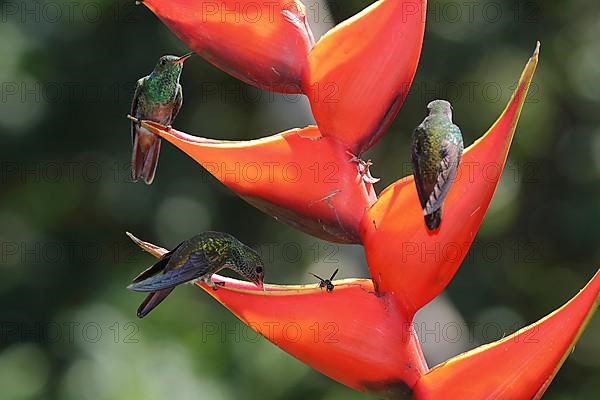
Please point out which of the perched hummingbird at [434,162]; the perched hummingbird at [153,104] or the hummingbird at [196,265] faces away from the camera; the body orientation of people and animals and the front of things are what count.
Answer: the perched hummingbird at [434,162]

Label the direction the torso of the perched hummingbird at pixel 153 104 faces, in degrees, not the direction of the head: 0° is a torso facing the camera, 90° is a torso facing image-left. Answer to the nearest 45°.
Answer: approximately 315°

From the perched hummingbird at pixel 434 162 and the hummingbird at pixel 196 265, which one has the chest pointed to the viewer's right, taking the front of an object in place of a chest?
the hummingbird

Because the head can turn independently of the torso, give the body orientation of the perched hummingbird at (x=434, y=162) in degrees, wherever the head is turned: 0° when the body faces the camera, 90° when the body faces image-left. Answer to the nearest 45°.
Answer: approximately 180°

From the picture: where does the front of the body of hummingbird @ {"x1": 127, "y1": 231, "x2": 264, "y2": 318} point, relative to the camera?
to the viewer's right

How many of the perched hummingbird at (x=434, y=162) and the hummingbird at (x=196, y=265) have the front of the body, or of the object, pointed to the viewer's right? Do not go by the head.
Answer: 1

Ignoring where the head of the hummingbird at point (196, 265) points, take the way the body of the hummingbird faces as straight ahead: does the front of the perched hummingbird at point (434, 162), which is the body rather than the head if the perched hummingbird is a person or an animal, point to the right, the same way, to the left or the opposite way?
to the left
